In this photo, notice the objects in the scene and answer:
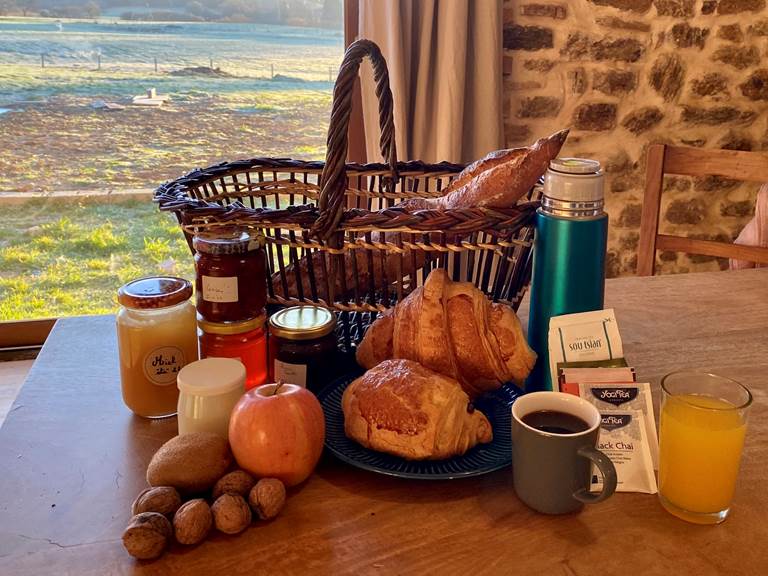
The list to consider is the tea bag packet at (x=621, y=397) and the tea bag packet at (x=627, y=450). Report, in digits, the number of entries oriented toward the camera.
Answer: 2

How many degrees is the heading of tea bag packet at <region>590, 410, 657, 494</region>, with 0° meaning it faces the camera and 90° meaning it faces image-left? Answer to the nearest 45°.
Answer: approximately 0°

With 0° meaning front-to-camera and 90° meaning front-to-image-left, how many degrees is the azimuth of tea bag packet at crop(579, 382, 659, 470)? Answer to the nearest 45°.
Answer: approximately 0°

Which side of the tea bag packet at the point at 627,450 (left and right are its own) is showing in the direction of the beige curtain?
back
